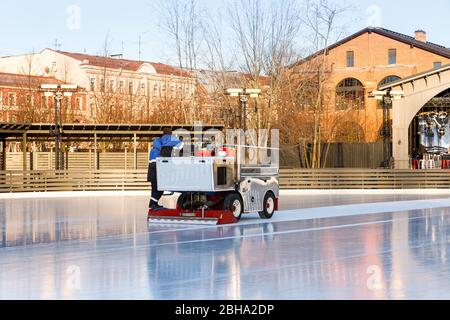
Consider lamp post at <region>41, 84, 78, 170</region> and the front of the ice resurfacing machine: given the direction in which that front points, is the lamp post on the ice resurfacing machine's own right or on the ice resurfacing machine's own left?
on the ice resurfacing machine's own left

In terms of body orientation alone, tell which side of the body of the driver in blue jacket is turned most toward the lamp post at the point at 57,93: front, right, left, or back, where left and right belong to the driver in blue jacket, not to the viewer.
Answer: left

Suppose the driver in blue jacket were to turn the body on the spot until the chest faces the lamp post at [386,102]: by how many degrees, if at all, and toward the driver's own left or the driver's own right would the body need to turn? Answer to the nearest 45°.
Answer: approximately 45° to the driver's own left

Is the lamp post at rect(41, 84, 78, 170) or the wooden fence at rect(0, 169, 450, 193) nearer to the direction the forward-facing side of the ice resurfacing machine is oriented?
the wooden fence

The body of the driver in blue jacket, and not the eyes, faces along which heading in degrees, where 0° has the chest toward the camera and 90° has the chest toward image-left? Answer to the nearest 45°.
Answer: approximately 270°

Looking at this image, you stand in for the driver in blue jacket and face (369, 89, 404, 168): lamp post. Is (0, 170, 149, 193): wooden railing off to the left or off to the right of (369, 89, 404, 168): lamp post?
left

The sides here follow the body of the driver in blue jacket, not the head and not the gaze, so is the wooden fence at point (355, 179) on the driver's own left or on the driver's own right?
on the driver's own left

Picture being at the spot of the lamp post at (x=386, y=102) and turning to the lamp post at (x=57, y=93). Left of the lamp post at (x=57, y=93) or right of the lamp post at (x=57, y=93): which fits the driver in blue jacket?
left

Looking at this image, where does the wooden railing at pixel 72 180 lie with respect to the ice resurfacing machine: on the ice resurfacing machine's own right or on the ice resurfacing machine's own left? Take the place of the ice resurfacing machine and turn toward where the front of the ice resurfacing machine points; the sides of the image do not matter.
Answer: on the ice resurfacing machine's own left

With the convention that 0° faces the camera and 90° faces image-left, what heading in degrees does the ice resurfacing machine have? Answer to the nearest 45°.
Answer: approximately 225°
